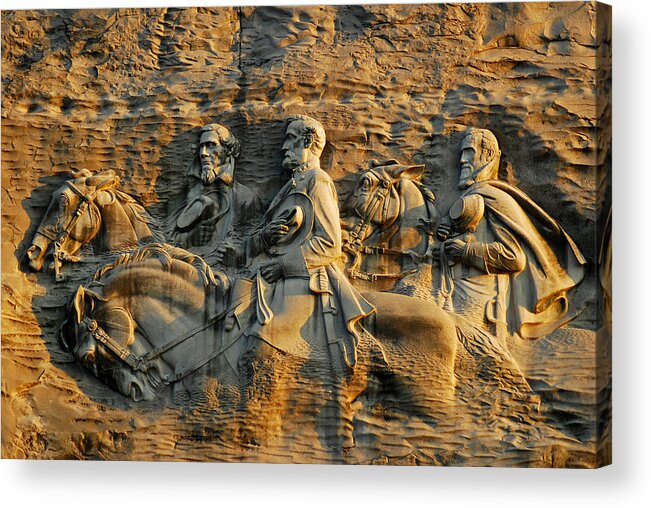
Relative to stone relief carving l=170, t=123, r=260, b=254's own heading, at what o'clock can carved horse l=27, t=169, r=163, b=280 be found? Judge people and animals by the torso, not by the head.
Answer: The carved horse is roughly at 2 o'clock from the stone relief carving.

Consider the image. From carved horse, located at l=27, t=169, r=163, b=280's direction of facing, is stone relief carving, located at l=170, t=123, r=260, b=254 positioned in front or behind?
behind

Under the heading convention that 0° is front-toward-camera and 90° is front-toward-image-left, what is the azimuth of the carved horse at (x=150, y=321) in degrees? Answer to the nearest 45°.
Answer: approximately 90°

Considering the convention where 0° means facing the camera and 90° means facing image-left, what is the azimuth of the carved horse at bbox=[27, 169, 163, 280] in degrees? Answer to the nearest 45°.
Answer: approximately 90°

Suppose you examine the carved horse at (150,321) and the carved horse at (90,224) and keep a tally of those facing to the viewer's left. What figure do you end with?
2

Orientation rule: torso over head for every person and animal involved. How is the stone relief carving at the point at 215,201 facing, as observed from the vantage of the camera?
facing the viewer and to the left of the viewer
